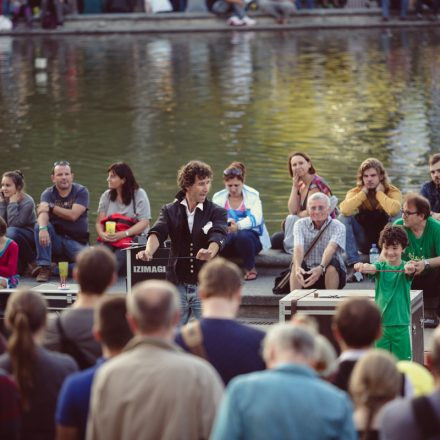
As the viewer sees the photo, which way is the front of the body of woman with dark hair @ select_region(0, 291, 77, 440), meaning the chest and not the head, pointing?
away from the camera

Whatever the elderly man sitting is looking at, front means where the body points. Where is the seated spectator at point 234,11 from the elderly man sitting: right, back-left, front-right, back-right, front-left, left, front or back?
back

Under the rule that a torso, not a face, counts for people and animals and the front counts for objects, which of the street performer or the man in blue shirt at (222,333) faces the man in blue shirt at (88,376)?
the street performer

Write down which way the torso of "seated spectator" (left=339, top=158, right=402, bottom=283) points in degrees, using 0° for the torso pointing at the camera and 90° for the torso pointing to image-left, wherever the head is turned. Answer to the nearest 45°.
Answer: approximately 0°

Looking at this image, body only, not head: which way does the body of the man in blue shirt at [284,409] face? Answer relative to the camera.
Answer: away from the camera

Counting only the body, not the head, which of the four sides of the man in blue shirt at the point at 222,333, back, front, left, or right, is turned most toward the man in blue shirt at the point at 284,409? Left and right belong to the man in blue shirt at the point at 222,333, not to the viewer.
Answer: back

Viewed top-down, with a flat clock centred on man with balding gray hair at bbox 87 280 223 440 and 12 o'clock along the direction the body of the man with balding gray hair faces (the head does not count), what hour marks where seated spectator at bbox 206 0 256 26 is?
The seated spectator is roughly at 12 o'clock from the man with balding gray hair.

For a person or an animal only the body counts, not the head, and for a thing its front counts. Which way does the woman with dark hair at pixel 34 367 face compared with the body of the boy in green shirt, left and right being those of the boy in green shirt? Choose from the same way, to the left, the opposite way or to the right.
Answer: the opposite way

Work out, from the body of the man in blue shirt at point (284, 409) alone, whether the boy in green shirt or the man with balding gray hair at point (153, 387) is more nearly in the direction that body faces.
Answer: the boy in green shirt

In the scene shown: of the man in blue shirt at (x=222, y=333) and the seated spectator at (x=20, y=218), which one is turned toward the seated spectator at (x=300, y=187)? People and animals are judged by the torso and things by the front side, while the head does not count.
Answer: the man in blue shirt
